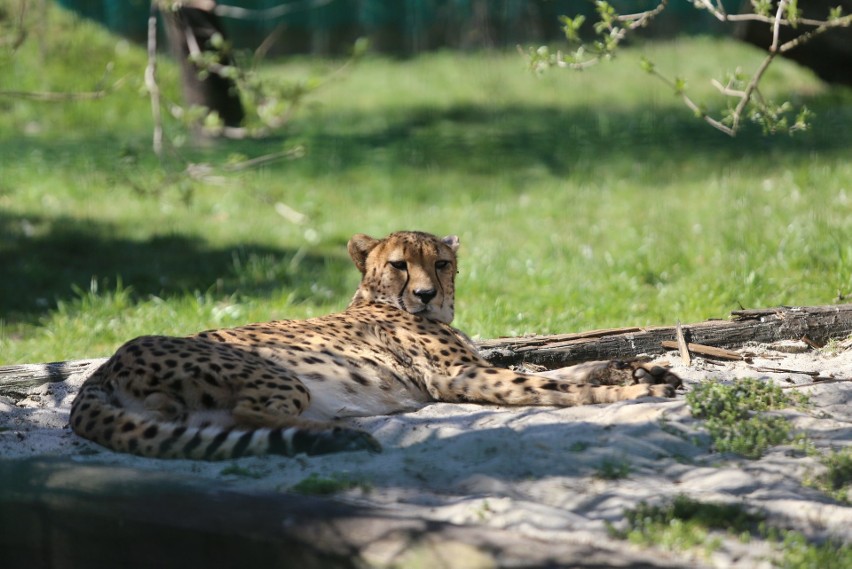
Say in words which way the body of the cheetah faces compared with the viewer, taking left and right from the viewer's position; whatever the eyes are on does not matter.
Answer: facing to the right of the viewer

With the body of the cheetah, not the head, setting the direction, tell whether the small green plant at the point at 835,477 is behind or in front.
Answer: in front

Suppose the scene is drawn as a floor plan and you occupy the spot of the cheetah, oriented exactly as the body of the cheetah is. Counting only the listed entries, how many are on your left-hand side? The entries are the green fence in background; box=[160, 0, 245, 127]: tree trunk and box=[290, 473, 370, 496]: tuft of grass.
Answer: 2

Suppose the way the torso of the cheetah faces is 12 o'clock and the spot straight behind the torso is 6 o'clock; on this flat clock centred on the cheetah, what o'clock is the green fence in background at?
The green fence in background is roughly at 9 o'clock from the cheetah.

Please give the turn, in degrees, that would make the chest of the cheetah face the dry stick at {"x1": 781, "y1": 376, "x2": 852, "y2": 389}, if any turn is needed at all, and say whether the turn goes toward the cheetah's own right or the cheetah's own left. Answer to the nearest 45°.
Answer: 0° — it already faces it

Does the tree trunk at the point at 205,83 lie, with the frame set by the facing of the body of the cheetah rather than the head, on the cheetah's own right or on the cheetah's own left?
on the cheetah's own left

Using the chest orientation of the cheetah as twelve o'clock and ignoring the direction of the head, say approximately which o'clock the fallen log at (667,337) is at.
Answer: The fallen log is roughly at 11 o'clock from the cheetah.

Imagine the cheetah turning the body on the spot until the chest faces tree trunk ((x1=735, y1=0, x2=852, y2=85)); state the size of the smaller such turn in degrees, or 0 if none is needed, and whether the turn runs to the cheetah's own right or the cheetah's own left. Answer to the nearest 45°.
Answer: approximately 45° to the cheetah's own left

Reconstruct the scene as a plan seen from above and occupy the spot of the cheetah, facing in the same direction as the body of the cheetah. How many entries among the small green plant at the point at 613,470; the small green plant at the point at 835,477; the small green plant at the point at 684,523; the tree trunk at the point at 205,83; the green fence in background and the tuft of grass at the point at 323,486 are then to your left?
2

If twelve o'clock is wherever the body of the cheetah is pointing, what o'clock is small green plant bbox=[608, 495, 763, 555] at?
The small green plant is roughly at 2 o'clock from the cheetah.

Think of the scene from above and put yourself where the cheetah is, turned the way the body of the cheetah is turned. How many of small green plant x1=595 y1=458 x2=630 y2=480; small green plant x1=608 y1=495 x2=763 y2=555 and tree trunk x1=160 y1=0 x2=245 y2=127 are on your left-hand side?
1

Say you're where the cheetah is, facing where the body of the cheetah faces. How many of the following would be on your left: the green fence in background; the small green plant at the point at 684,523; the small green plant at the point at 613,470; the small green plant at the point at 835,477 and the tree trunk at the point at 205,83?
2

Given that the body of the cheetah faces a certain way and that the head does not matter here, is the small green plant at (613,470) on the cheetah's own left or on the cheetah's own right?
on the cheetah's own right

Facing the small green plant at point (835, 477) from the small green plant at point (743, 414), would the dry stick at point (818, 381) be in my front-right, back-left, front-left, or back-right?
back-left
